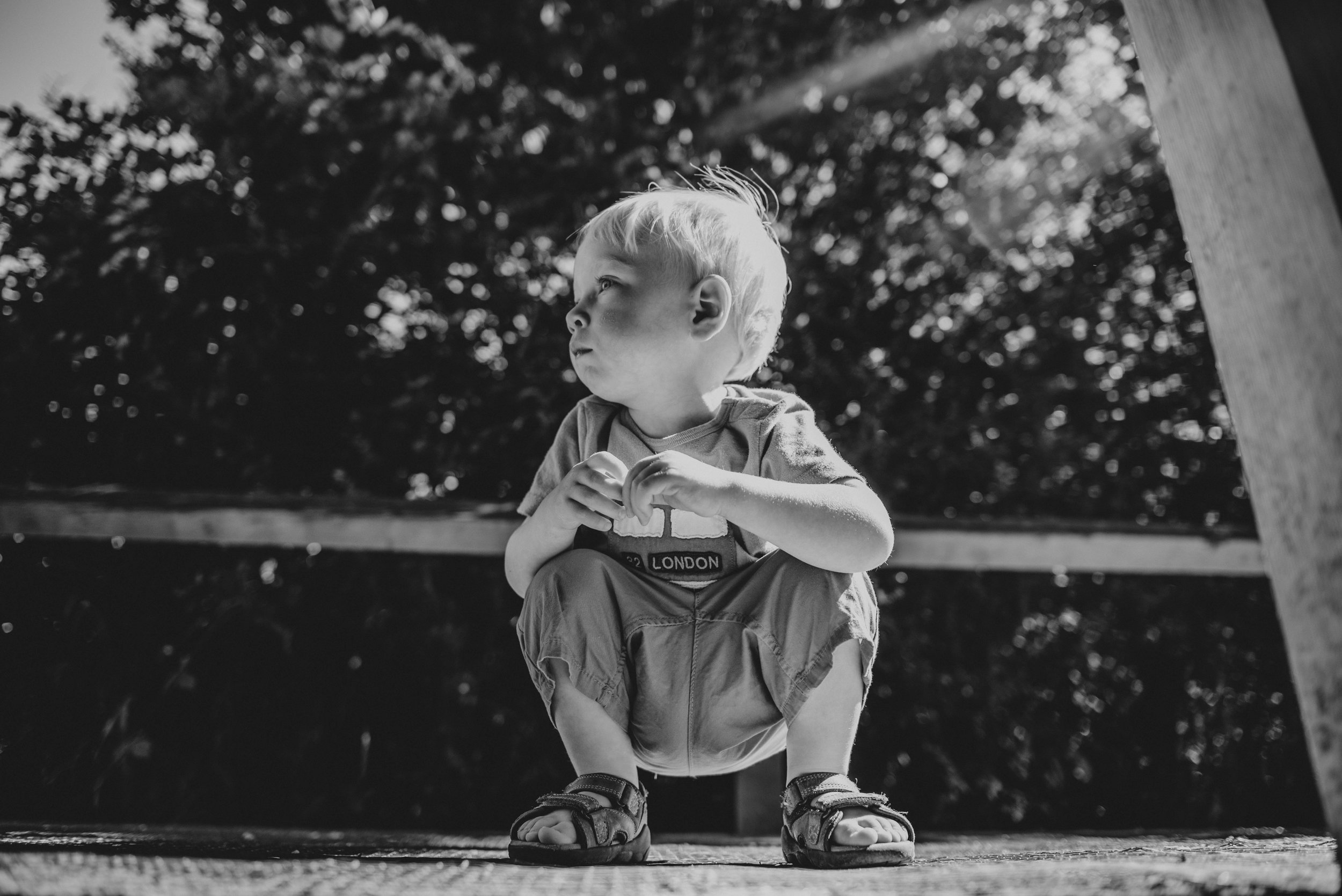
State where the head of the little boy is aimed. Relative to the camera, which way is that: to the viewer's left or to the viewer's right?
to the viewer's left

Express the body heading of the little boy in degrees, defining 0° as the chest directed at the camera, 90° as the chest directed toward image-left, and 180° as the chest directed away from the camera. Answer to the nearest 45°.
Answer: approximately 0°

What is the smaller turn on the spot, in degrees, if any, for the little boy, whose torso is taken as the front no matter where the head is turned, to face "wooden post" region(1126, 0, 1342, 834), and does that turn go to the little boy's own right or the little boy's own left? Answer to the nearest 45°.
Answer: approximately 45° to the little boy's own left

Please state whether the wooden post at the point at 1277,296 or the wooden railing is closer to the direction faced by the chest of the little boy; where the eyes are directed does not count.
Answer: the wooden post

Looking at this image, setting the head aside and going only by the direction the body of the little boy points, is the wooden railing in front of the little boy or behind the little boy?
behind
